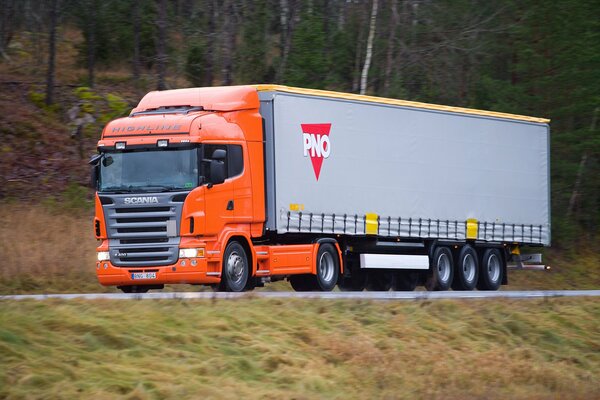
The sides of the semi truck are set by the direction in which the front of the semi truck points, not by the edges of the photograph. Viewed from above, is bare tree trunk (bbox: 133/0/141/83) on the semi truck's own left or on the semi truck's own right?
on the semi truck's own right

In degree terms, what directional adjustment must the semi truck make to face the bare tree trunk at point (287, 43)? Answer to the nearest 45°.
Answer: approximately 135° to its right

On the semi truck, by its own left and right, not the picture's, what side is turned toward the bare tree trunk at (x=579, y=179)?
back

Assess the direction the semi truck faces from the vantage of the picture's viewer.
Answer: facing the viewer and to the left of the viewer
